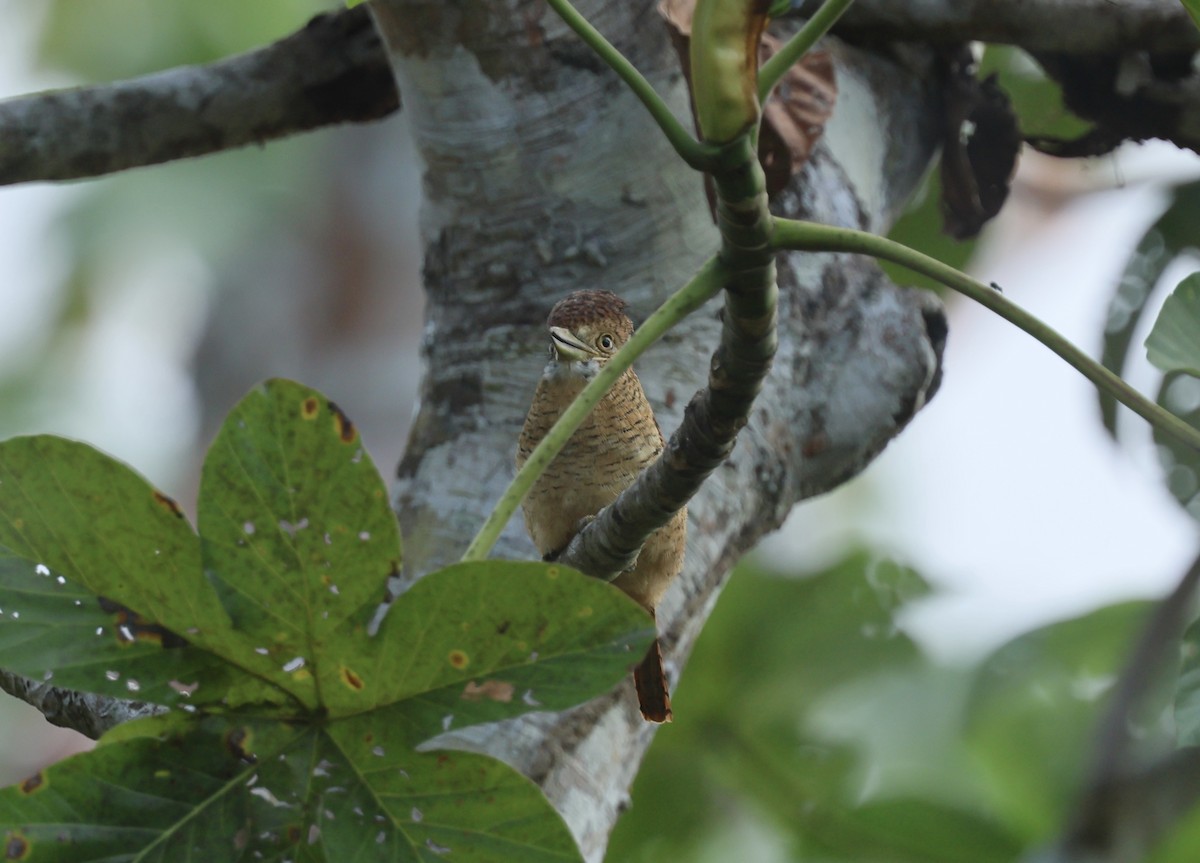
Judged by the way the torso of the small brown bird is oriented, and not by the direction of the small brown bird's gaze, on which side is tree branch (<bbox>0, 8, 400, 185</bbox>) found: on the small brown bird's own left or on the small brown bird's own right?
on the small brown bird's own right

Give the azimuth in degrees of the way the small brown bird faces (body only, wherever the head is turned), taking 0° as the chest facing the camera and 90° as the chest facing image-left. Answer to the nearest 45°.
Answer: approximately 45°
